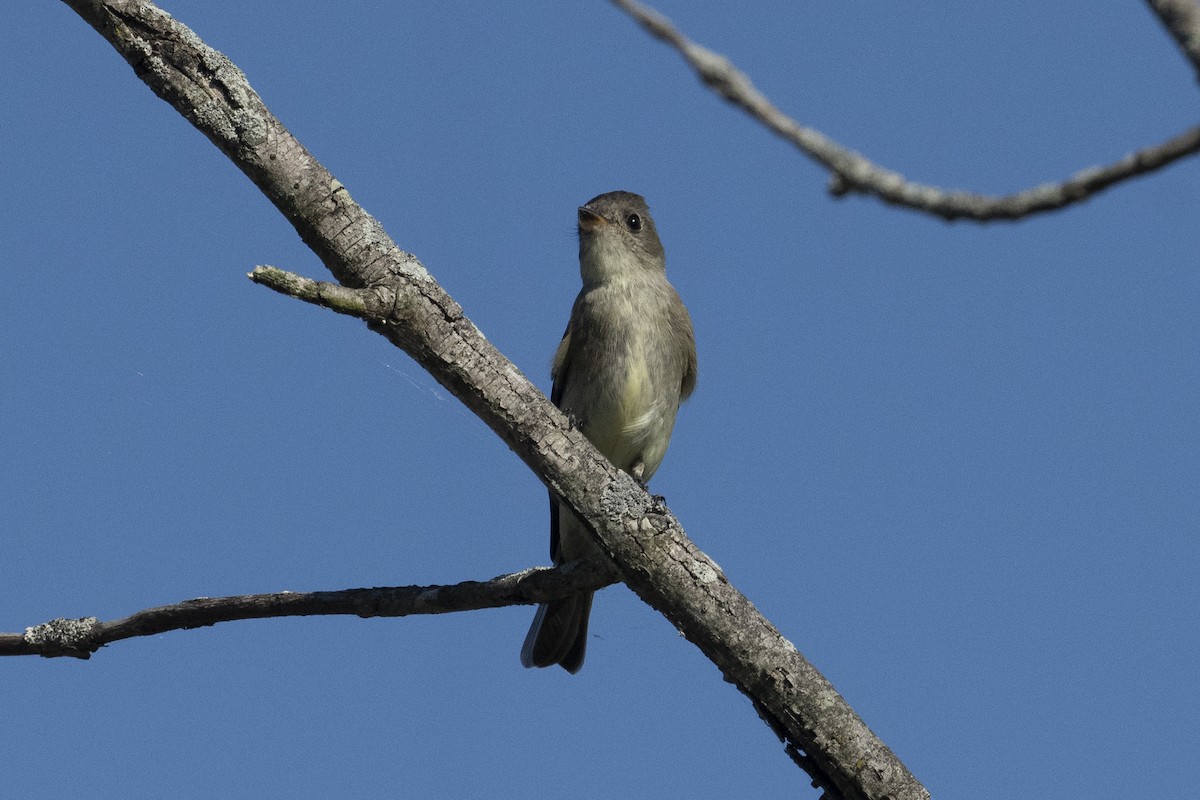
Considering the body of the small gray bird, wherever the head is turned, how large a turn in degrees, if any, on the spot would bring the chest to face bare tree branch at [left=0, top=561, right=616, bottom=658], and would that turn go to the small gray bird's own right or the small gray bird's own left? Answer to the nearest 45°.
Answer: approximately 45° to the small gray bird's own right

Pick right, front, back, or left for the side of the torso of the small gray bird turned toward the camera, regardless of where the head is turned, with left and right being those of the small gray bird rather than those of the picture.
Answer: front
